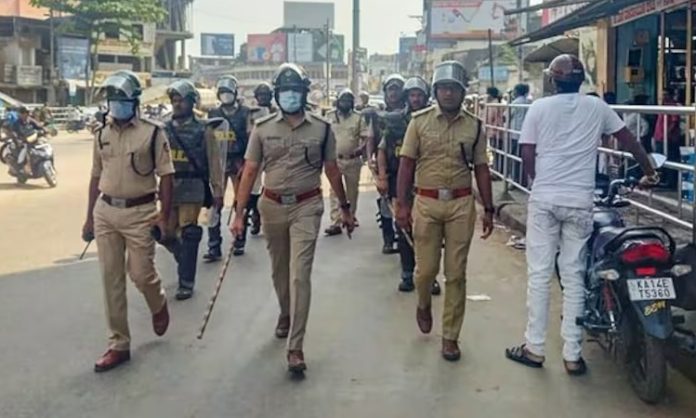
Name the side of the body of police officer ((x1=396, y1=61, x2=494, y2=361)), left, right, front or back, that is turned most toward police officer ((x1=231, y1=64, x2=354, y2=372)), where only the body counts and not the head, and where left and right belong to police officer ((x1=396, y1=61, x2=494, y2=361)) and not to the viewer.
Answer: right

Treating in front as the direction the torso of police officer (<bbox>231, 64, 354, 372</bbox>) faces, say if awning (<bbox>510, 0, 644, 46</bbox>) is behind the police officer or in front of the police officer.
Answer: behind

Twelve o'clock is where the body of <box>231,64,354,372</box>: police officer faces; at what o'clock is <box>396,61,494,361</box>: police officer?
<box>396,61,494,361</box>: police officer is roughly at 9 o'clock from <box>231,64,354,372</box>: police officer.

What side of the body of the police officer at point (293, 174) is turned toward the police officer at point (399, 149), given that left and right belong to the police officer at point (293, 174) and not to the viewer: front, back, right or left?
back

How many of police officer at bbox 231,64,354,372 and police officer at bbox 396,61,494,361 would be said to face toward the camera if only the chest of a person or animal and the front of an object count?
2

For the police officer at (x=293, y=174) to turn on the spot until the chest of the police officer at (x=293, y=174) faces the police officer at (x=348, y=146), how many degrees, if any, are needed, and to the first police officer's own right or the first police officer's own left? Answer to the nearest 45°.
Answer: approximately 180°
